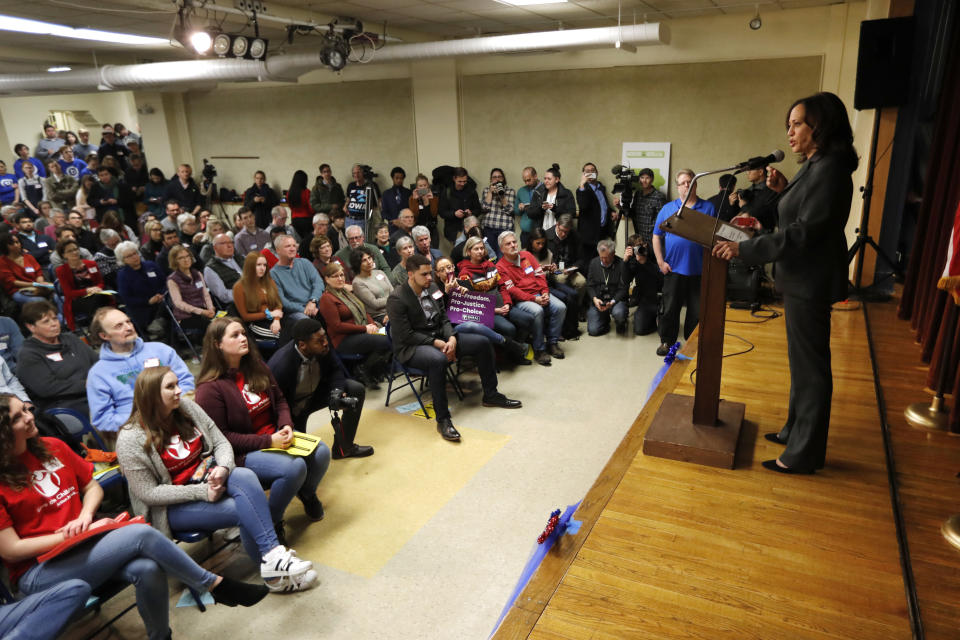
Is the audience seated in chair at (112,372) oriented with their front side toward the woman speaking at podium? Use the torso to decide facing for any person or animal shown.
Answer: yes

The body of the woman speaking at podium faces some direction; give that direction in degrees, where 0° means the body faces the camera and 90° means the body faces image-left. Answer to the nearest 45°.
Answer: approximately 90°

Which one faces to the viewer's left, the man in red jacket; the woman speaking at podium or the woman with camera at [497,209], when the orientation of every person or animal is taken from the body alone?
the woman speaking at podium

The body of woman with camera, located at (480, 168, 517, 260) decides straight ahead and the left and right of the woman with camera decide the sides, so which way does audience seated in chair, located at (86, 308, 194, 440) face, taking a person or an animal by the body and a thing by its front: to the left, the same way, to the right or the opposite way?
to the left

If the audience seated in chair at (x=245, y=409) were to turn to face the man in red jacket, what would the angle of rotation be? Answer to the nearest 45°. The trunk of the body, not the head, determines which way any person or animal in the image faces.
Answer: approximately 90° to their left

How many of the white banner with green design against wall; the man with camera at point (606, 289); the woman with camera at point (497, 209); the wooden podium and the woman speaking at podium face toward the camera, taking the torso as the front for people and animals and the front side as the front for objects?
3

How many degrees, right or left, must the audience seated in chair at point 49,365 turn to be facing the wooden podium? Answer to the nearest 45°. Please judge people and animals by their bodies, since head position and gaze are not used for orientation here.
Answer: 0° — they already face it

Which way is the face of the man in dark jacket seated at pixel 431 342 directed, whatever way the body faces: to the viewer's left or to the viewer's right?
to the viewer's right

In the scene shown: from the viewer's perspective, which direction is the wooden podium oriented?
to the viewer's left

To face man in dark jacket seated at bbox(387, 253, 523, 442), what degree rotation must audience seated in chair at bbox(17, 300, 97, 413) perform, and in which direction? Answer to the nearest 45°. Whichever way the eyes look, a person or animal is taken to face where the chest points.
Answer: approximately 45° to their left

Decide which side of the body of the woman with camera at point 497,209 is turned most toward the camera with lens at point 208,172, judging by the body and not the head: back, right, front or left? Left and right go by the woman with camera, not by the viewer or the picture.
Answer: right

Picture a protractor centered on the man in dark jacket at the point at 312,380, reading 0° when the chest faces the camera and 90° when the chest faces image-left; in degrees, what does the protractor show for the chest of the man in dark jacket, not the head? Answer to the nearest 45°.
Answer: approximately 315°
